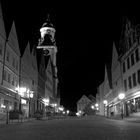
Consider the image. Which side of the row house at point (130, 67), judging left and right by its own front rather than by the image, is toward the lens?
left

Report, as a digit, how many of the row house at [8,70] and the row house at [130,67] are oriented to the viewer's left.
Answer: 1

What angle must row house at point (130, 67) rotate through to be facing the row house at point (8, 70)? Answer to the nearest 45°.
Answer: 0° — it already faces it

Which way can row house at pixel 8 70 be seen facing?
to the viewer's right

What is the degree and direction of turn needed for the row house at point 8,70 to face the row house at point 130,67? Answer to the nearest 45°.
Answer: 0° — it already faces it

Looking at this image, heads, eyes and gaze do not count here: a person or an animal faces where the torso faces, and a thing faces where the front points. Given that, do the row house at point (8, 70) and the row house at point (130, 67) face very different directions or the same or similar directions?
very different directions
